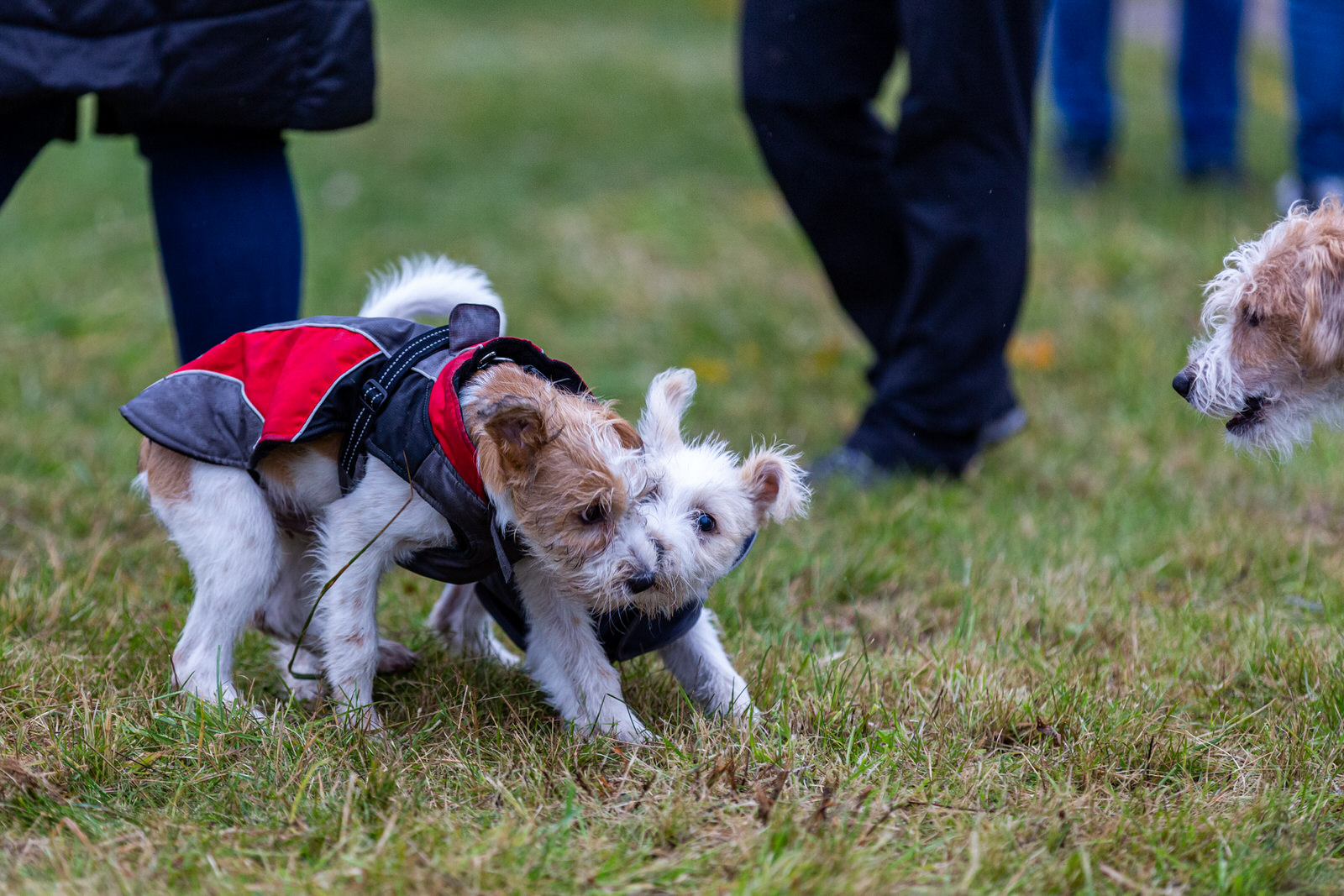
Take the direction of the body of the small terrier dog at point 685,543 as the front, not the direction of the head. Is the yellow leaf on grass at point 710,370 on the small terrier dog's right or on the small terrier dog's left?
on the small terrier dog's left

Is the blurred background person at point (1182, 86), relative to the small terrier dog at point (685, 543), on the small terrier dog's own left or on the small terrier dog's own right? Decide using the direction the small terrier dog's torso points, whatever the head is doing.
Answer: on the small terrier dog's own left

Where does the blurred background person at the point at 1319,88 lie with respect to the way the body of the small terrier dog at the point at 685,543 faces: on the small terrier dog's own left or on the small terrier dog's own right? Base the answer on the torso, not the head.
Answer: on the small terrier dog's own left

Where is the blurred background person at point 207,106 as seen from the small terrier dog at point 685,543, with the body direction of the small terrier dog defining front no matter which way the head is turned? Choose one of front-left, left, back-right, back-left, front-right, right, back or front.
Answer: back

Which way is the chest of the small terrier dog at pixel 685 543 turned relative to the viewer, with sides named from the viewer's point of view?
facing the viewer and to the right of the viewer
